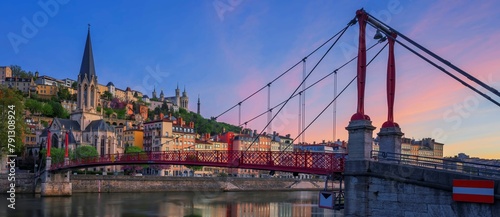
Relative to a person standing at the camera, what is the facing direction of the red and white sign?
facing the viewer

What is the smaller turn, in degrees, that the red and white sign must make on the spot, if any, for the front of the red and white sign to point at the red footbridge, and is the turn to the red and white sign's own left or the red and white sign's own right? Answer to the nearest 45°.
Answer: approximately 135° to the red and white sign's own right
